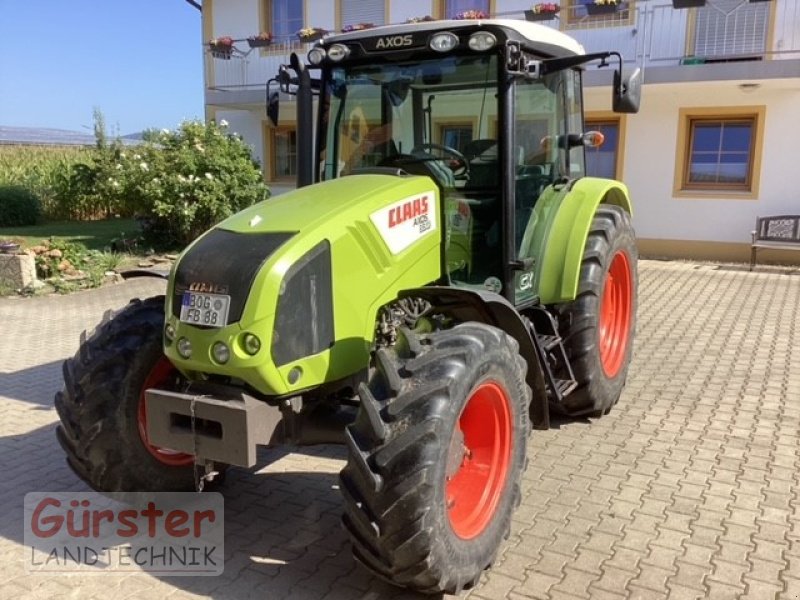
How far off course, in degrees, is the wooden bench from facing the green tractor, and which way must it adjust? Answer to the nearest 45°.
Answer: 0° — it already faces it

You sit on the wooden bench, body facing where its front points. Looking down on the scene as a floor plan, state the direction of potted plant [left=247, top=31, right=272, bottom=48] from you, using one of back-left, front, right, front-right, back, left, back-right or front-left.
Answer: right

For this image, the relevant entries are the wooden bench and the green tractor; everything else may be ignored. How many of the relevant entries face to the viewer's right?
0

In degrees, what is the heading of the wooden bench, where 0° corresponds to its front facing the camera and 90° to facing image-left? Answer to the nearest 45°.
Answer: approximately 0°

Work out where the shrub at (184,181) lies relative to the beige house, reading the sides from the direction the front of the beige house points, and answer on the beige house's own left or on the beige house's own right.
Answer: on the beige house's own right

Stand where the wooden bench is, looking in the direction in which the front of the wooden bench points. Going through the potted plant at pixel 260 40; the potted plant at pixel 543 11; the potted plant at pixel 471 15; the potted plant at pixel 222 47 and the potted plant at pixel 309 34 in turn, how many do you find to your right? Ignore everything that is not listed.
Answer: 5
